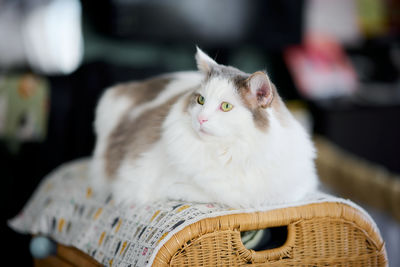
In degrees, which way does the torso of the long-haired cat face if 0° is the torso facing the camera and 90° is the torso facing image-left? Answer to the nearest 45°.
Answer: approximately 315°
